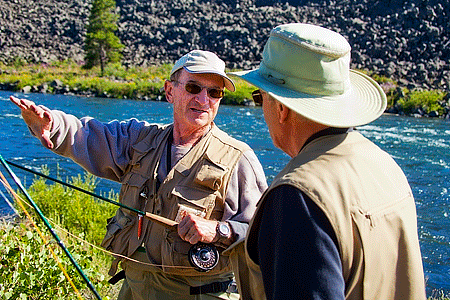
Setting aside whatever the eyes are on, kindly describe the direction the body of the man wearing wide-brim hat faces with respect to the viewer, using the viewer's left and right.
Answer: facing away from the viewer and to the left of the viewer

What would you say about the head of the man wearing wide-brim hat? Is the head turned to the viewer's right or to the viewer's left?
to the viewer's left

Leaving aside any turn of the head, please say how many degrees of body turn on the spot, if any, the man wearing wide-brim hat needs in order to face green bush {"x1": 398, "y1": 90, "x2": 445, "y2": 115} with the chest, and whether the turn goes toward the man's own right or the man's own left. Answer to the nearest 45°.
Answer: approximately 45° to the man's own right

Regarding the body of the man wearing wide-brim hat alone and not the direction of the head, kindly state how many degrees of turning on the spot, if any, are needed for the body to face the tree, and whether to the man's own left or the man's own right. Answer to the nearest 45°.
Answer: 0° — they already face it

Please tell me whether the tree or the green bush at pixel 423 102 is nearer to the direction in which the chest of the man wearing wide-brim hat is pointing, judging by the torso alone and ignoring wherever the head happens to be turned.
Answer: the tree
